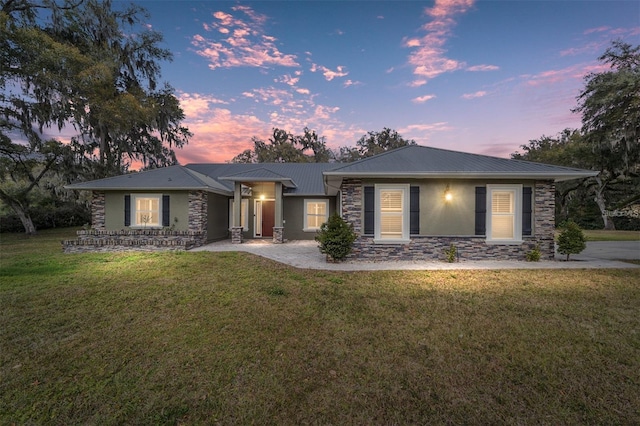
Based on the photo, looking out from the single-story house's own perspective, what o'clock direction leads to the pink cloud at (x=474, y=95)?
The pink cloud is roughly at 7 o'clock from the single-story house.

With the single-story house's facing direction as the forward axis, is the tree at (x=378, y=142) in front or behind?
behind

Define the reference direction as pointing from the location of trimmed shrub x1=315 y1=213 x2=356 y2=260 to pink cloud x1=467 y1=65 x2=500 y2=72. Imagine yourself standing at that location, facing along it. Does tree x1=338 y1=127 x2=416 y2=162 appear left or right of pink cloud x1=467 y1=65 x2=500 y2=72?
left

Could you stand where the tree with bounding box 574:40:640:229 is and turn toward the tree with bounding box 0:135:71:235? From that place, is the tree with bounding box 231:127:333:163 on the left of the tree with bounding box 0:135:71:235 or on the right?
right

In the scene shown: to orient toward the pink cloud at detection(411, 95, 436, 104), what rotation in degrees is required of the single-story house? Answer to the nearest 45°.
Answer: approximately 180°

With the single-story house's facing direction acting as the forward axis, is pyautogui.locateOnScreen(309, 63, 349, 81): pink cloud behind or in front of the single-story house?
behind

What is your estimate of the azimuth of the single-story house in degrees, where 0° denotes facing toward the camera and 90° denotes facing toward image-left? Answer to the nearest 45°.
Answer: approximately 0°

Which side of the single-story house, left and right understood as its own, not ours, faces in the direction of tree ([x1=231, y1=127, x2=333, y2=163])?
back

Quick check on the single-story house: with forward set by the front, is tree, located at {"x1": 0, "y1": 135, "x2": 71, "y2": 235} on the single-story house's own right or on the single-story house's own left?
on the single-story house's own right

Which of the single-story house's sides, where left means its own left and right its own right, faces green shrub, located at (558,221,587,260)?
left
